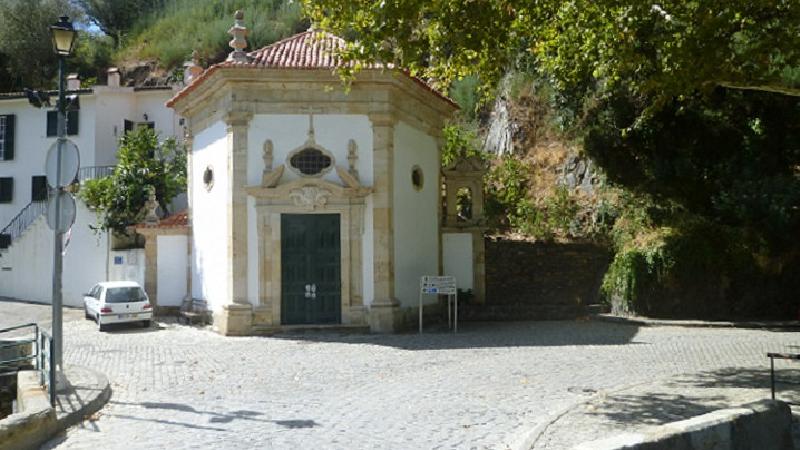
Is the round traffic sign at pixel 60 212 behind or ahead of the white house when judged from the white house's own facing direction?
ahead

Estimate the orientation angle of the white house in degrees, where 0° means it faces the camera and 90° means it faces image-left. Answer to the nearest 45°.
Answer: approximately 0°

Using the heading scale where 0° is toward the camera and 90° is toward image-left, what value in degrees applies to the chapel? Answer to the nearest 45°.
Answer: approximately 0°

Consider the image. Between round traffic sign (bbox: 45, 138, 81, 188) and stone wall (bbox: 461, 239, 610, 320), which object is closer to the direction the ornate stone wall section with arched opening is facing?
the round traffic sign

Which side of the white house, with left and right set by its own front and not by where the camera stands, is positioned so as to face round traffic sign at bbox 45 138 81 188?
front
